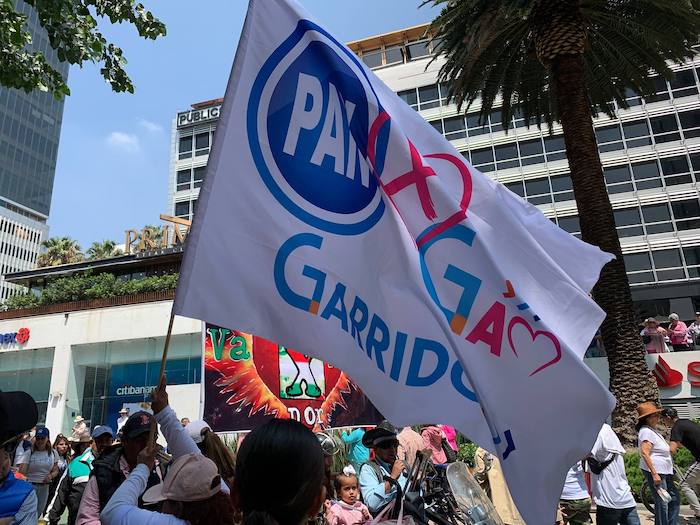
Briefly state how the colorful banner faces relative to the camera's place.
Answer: facing the viewer

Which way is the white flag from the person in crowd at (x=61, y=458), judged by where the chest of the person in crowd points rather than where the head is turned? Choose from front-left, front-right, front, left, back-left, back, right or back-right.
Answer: front

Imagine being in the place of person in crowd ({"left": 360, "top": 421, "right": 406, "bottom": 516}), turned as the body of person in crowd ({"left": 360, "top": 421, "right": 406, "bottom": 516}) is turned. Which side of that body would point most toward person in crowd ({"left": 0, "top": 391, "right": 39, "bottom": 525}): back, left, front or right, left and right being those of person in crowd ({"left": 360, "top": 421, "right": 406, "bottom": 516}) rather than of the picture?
right

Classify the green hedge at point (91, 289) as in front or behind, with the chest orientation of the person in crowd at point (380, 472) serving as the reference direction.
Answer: behind

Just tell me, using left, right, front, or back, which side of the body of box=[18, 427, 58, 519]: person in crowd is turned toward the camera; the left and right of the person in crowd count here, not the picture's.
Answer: front

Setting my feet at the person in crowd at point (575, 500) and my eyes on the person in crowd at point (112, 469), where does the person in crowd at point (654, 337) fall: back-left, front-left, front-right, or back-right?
back-right

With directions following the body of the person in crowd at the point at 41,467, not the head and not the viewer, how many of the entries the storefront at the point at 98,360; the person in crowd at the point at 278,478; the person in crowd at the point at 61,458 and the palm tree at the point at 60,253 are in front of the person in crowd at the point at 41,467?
1

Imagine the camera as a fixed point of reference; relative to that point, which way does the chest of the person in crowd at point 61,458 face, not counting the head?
toward the camera
